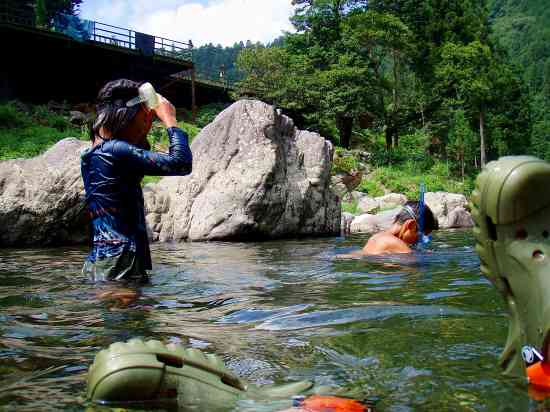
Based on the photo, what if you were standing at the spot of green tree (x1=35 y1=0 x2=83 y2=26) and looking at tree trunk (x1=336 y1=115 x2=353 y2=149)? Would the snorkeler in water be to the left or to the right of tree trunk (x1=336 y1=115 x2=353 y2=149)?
right

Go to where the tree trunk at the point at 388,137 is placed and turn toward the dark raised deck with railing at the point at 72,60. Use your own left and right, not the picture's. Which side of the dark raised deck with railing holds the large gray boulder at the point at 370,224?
left

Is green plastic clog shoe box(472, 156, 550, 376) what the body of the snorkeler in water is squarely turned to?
no

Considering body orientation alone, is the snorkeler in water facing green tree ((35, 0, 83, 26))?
no

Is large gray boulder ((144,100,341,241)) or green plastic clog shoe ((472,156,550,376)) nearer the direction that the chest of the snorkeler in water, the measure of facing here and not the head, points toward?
the green plastic clog shoe

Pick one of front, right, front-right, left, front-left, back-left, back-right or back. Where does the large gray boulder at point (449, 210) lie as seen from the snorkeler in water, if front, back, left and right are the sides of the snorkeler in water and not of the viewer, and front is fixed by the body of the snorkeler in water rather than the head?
left

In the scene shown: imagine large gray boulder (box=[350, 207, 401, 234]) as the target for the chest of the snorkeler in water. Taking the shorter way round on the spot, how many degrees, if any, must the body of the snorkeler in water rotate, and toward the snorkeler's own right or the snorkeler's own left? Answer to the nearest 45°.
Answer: approximately 90° to the snorkeler's own left

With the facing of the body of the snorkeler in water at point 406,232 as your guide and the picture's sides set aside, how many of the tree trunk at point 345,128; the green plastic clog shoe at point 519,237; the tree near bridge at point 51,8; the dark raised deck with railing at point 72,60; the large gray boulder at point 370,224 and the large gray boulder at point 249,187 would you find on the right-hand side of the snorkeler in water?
1

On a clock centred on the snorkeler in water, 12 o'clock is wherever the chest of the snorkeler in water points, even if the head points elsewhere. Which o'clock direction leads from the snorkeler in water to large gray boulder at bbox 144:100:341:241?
The large gray boulder is roughly at 8 o'clock from the snorkeler in water.

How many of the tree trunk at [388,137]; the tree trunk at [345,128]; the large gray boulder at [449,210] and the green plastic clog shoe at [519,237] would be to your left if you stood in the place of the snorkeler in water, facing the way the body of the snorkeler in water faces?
3

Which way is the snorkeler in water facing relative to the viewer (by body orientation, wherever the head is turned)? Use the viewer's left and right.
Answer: facing to the right of the viewer

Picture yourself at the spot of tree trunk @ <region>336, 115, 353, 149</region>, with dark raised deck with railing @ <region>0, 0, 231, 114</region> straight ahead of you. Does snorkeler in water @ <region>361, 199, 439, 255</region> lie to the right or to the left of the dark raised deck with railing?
left

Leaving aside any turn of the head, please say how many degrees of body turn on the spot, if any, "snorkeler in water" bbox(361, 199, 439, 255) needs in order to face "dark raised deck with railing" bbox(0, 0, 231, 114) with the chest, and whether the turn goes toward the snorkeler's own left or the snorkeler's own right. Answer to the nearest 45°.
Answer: approximately 135° to the snorkeler's own left

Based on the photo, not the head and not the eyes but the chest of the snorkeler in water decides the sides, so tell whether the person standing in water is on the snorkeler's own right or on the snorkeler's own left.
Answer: on the snorkeler's own right

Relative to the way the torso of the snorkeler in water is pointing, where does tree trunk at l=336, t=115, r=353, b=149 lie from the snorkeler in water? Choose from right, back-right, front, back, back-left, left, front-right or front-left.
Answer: left

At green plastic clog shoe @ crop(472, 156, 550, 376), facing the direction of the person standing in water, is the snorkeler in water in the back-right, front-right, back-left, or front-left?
front-right

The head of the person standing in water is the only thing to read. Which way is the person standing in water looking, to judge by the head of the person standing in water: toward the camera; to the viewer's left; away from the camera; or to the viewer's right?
to the viewer's right
